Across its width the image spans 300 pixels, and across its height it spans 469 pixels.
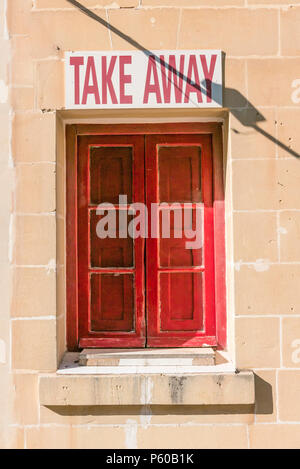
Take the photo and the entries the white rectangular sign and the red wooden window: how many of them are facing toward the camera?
2

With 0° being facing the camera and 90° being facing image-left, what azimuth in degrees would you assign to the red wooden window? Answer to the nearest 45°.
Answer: approximately 0°
